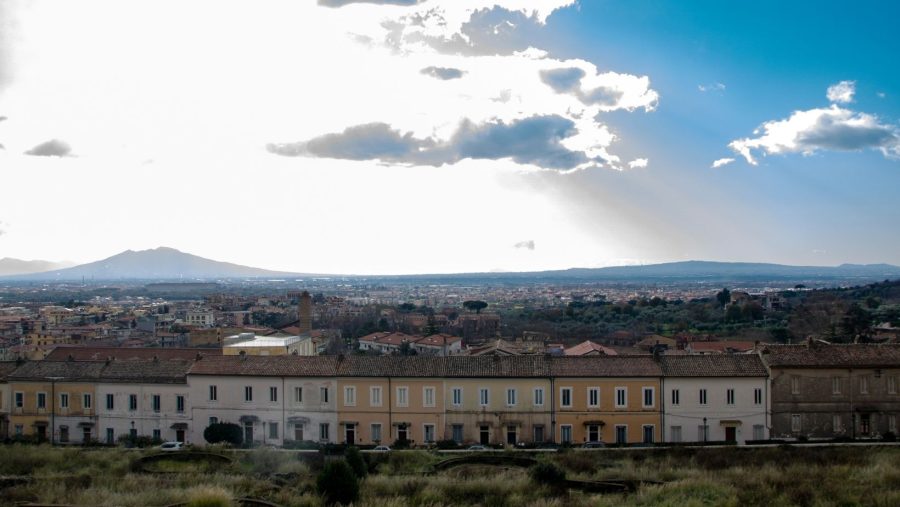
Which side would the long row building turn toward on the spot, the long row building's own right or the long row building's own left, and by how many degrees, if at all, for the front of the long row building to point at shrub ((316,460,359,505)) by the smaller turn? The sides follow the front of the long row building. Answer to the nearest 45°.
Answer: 0° — it already faces it

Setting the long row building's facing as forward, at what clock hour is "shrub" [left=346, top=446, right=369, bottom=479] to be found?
The shrub is roughly at 1 o'clock from the long row building.

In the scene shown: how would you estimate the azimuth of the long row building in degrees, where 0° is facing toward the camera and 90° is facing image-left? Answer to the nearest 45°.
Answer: approximately 0°

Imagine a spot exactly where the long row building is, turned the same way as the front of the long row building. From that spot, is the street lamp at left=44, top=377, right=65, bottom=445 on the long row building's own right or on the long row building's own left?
on the long row building's own right

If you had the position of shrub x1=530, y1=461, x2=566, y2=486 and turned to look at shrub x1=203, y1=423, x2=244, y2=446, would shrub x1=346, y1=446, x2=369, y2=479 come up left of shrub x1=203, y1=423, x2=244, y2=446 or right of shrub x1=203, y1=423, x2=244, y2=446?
left

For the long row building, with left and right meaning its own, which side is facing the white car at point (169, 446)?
right
